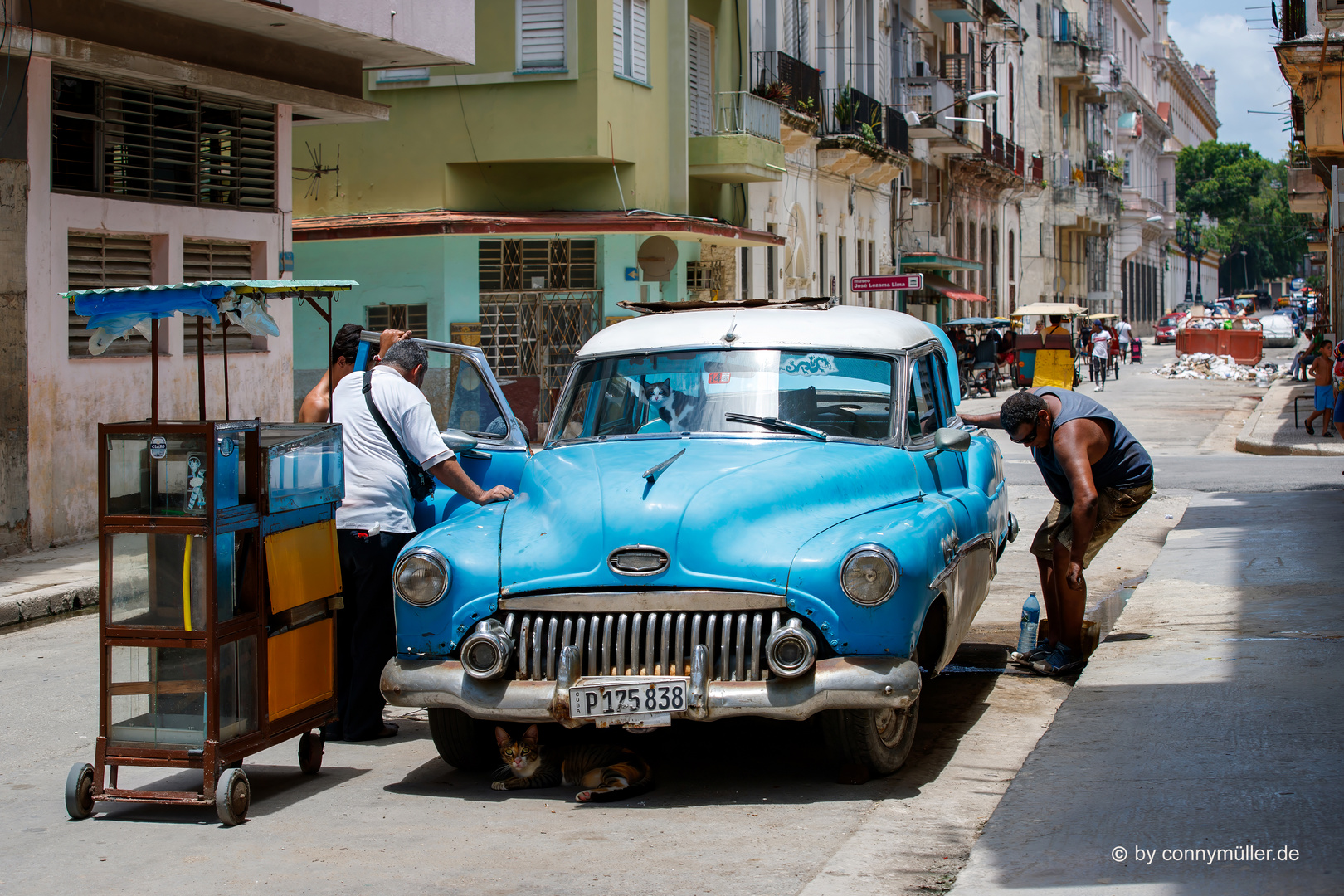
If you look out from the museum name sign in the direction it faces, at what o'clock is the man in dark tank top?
The man in dark tank top is roughly at 12 o'clock from the museum name sign.

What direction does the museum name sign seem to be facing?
toward the camera

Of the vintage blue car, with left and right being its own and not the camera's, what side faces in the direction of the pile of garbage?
back

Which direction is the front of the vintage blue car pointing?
toward the camera

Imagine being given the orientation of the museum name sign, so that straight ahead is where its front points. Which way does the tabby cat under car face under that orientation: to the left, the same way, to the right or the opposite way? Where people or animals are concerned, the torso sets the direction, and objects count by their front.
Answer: to the right

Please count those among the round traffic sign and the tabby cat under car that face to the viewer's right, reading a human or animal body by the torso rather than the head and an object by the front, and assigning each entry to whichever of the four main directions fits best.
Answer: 0

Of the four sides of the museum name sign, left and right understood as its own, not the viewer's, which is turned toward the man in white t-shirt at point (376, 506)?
front

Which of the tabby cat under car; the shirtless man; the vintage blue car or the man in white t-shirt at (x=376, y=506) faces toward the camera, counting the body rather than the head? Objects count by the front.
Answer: the vintage blue car

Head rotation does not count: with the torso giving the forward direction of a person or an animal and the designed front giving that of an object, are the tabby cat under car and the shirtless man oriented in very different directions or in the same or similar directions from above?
very different directions

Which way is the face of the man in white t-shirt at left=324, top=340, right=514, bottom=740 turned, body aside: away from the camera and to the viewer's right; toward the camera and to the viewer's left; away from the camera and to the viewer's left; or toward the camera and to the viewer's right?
away from the camera and to the viewer's right

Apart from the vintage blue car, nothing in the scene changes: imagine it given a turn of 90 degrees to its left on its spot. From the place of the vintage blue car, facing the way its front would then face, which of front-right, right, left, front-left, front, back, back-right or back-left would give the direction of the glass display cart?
back

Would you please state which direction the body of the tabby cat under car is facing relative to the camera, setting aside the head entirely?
to the viewer's left

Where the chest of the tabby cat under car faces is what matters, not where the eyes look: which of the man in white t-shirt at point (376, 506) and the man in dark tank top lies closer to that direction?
the man in white t-shirt
